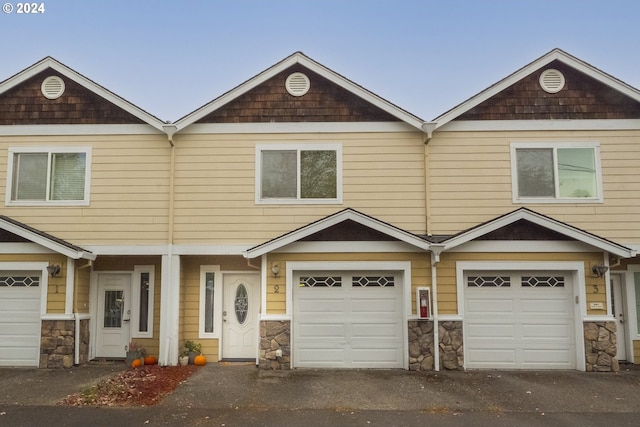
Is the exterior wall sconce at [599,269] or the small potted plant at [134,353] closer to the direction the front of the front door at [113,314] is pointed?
the small potted plant

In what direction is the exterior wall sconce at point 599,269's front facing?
toward the camera

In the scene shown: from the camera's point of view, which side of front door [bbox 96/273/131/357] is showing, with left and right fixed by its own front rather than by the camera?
front

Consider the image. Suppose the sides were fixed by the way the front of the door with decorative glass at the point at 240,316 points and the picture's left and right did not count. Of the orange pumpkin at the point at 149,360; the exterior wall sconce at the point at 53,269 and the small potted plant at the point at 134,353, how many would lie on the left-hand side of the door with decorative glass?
0

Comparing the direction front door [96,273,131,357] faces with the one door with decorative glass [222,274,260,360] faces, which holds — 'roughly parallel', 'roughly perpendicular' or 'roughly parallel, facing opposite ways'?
roughly parallel

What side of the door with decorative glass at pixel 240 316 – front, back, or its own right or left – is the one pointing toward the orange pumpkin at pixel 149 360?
right

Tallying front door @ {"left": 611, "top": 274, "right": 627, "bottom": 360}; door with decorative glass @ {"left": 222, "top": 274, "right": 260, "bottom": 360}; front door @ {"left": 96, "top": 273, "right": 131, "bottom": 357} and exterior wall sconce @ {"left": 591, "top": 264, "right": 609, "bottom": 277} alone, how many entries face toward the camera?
4

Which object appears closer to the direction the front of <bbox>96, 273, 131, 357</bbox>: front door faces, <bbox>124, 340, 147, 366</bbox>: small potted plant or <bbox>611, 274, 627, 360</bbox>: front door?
the small potted plant

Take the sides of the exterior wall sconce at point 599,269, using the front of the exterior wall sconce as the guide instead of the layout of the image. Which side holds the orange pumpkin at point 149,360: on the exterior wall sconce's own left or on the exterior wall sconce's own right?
on the exterior wall sconce's own right

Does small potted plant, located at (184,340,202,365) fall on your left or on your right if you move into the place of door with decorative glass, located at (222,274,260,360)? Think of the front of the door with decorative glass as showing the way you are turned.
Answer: on your right

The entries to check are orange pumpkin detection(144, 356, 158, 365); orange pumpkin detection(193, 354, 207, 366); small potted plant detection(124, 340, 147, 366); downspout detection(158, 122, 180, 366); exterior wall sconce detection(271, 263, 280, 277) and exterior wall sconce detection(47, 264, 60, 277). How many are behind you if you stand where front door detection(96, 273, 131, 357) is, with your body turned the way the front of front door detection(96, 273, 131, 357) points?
0

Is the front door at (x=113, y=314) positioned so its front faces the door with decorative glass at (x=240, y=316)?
no

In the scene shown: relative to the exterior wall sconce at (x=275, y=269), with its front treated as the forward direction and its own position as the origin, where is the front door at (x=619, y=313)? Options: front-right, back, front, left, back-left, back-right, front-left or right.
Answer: left

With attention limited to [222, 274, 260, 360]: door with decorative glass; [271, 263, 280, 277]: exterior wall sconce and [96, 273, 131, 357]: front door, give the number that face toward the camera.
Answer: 3

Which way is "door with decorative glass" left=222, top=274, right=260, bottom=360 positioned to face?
toward the camera
